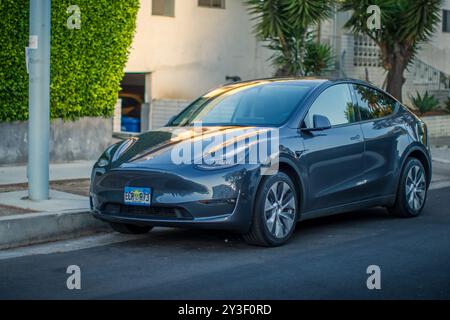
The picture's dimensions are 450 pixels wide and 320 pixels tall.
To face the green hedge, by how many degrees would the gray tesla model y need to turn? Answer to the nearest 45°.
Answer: approximately 90° to its right

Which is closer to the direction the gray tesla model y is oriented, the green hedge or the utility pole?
the utility pole

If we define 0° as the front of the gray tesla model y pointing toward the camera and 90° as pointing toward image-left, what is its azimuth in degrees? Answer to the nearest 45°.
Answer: approximately 45°

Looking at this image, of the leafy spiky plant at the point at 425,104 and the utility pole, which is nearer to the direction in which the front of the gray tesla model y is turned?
the utility pole

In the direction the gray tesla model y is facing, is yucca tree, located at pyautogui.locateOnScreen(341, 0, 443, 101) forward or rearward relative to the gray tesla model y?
rearward

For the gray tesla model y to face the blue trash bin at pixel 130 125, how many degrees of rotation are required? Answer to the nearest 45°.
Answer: approximately 135° to its right

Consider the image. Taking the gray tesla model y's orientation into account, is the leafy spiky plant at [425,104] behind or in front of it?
behind
